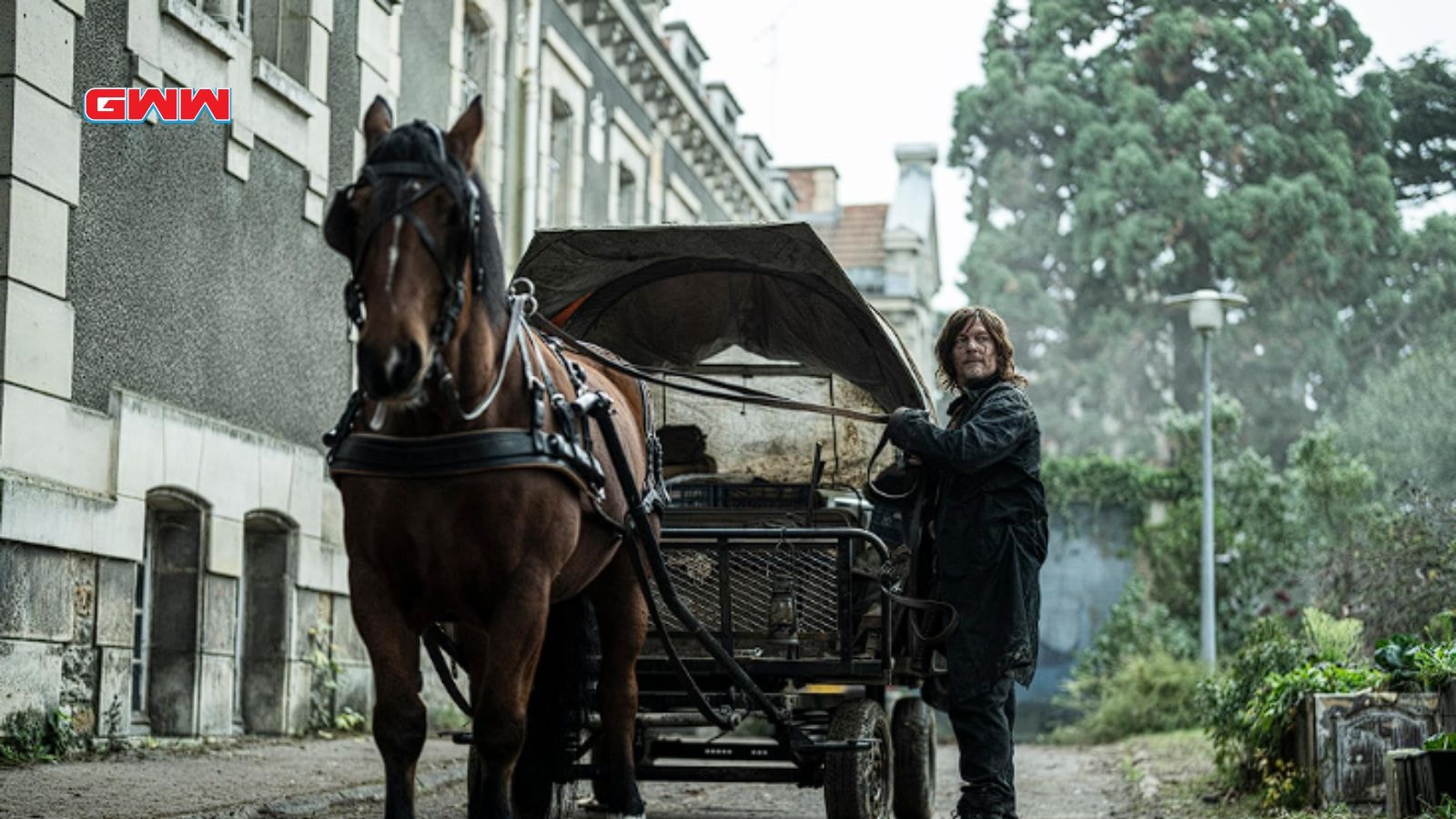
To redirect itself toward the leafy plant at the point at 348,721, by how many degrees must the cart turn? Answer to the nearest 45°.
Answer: approximately 135° to its right

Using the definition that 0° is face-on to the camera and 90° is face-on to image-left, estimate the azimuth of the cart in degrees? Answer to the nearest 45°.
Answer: approximately 0°

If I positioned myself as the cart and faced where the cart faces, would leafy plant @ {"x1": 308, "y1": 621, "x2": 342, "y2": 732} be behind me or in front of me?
behind

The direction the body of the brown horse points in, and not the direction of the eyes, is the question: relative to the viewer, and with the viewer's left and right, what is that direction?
facing the viewer and to the left of the viewer

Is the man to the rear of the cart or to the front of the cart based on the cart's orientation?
to the front

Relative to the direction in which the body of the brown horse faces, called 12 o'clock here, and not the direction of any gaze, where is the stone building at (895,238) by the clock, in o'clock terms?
The stone building is roughly at 5 o'clock from the brown horse.

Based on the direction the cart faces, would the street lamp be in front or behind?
behind

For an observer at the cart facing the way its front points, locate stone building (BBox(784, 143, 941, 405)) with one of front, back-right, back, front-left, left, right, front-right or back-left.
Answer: back

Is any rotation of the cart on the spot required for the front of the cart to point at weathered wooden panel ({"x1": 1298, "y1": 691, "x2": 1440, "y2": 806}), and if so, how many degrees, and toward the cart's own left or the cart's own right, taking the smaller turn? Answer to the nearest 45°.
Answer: approximately 90° to the cart's own left

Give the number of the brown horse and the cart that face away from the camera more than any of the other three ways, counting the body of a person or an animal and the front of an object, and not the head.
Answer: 0
